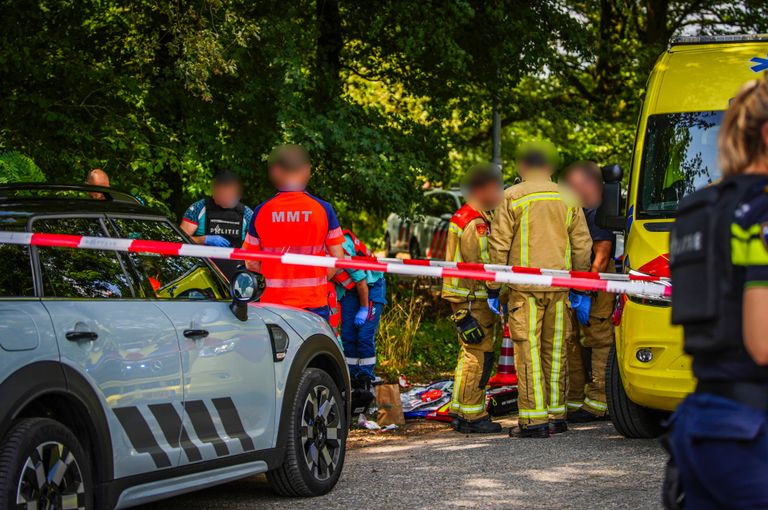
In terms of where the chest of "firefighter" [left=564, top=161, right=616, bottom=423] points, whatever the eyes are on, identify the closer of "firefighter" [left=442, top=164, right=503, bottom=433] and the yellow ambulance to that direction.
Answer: the firefighter

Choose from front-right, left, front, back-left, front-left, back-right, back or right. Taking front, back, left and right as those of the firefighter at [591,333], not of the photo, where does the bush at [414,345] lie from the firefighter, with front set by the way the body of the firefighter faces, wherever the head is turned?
front-right

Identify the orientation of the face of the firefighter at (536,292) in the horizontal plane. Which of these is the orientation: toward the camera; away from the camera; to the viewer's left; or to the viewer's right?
away from the camera

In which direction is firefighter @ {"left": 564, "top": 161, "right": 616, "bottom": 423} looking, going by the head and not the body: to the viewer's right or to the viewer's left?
to the viewer's left
